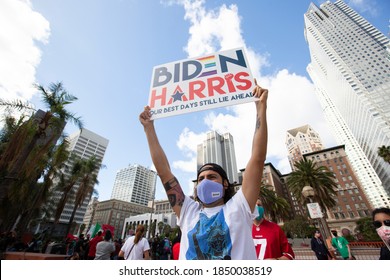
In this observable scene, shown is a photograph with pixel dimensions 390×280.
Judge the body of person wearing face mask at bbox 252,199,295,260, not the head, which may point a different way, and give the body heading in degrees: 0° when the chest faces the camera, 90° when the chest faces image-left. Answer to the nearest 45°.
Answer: approximately 0°

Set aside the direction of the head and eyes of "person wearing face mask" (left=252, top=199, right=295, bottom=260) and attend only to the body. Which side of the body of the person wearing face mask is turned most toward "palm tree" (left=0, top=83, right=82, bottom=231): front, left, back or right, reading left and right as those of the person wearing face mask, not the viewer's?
right

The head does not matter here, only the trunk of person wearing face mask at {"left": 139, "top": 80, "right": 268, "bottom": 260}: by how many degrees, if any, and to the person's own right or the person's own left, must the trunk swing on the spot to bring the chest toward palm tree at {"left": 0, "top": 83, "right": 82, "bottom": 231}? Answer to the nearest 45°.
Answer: approximately 135° to the person's own right

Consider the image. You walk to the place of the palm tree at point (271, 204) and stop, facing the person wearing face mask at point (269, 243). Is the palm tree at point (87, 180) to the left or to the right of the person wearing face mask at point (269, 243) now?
right

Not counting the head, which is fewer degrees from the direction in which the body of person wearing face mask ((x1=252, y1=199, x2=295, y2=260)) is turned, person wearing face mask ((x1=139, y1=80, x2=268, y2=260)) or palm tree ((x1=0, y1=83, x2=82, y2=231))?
the person wearing face mask

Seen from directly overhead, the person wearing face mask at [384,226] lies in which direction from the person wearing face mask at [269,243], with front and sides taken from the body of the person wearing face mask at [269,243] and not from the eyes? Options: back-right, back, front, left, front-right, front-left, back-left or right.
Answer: left
